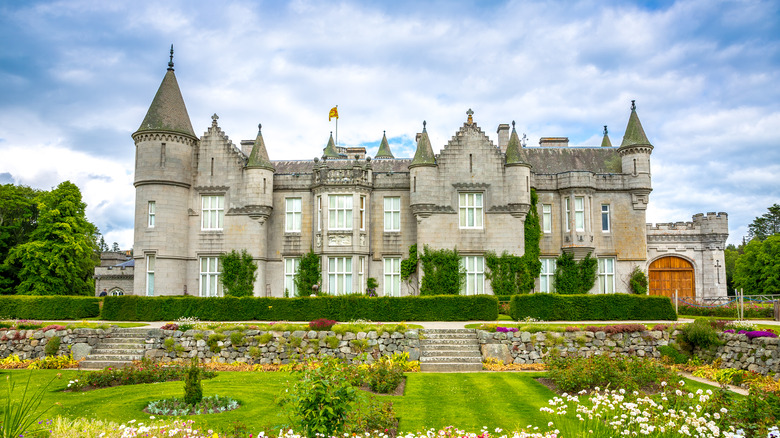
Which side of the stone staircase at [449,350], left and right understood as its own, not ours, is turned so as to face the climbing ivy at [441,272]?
back

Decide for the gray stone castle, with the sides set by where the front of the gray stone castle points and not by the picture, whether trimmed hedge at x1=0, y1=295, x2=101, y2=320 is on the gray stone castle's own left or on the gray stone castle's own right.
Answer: on the gray stone castle's own right

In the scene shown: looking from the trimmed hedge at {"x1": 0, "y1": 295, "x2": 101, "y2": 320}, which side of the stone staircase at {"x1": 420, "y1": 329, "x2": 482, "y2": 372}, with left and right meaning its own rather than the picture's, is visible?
right

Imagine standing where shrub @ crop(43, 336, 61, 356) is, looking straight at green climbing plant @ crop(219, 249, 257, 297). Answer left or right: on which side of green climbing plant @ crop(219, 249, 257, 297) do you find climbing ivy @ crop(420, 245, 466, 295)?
right

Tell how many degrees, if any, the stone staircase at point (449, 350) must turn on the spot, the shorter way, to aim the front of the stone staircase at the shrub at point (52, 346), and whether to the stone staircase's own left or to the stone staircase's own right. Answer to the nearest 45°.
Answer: approximately 90° to the stone staircase's own right

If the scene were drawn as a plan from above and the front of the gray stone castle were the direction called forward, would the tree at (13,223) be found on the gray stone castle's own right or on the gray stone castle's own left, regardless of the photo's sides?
on the gray stone castle's own right

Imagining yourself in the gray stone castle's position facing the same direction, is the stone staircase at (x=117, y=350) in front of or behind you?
in front

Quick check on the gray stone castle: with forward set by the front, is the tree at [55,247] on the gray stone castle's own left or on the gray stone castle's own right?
on the gray stone castle's own right

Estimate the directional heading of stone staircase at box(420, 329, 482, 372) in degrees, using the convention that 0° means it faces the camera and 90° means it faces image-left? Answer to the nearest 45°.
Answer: approximately 0°

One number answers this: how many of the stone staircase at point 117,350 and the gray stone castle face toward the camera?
2

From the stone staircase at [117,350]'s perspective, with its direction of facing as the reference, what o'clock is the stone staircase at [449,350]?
the stone staircase at [449,350] is roughly at 10 o'clock from the stone staircase at [117,350].

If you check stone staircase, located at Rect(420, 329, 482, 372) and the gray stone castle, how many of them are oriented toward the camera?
2
